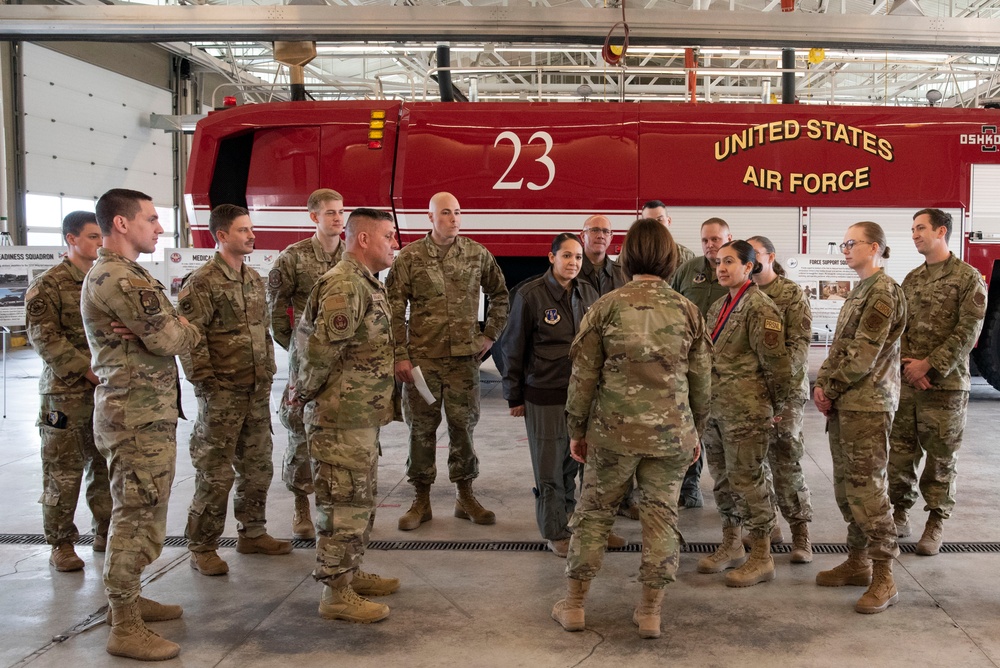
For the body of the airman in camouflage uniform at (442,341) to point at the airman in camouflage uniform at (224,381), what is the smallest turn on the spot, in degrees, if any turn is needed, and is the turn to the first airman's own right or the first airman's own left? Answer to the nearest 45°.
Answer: approximately 45° to the first airman's own right

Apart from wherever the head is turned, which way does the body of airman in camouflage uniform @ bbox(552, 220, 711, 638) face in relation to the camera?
away from the camera

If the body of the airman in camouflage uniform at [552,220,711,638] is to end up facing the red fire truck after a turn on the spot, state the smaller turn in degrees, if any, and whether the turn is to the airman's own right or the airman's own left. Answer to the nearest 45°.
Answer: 0° — they already face it

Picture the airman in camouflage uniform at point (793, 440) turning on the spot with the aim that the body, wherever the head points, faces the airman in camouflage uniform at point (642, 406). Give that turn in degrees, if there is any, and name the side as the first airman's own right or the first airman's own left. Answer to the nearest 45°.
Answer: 0° — they already face them

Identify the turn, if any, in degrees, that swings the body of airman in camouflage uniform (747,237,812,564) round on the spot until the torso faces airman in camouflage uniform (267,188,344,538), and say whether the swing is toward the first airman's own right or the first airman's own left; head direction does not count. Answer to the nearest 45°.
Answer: approximately 45° to the first airman's own right

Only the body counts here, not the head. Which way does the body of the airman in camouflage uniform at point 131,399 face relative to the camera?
to the viewer's right

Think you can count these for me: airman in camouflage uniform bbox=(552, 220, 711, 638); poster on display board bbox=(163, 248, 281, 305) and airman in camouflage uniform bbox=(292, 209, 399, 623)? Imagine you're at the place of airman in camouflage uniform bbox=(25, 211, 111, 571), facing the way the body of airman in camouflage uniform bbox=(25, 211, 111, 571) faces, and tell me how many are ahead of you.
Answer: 2
